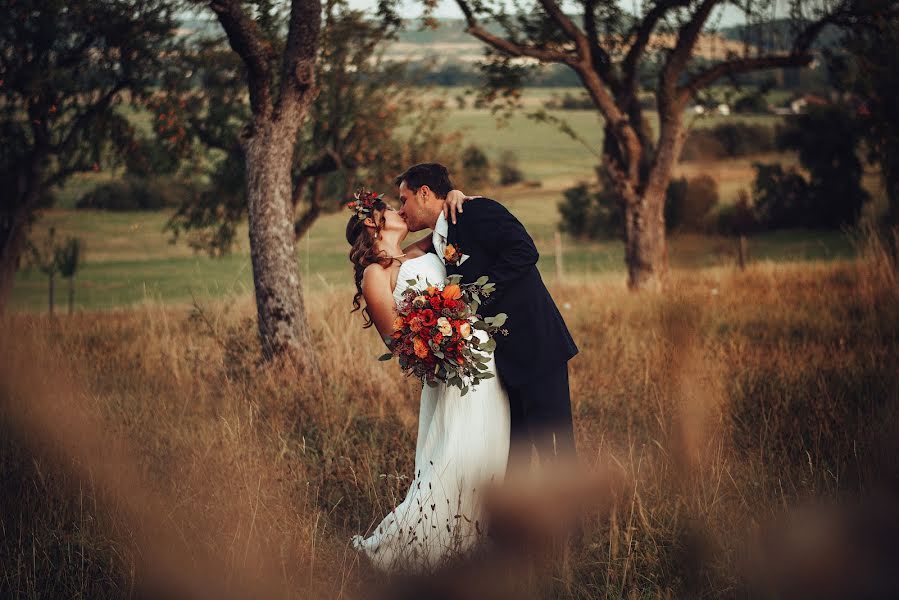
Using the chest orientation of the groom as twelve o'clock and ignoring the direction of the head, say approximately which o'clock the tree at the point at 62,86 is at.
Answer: The tree is roughly at 2 o'clock from the groom.

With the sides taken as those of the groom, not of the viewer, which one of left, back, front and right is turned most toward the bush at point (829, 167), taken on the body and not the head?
right

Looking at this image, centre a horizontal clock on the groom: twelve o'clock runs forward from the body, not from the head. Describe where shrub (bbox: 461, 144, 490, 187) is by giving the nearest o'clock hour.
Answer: The shrub is roughly at 3 o'clock from the groom.

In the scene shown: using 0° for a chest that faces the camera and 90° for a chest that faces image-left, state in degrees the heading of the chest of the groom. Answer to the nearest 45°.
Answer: approximately 90°

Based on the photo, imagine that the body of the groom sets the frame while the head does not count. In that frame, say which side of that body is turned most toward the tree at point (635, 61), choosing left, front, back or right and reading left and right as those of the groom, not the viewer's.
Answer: right

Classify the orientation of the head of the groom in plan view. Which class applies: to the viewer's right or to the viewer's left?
to the viewer's left

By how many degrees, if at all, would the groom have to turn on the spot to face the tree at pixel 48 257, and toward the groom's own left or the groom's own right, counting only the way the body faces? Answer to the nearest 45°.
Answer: approximately 45° to the groom's own right

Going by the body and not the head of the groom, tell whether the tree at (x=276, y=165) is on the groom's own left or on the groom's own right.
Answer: on the groom's own right

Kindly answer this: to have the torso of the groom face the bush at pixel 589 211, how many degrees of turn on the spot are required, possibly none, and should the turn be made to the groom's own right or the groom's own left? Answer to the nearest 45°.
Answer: approximately 90° to the groom's own right

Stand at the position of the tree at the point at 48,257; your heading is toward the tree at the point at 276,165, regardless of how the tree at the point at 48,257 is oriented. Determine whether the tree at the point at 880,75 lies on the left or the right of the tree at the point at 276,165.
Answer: left
